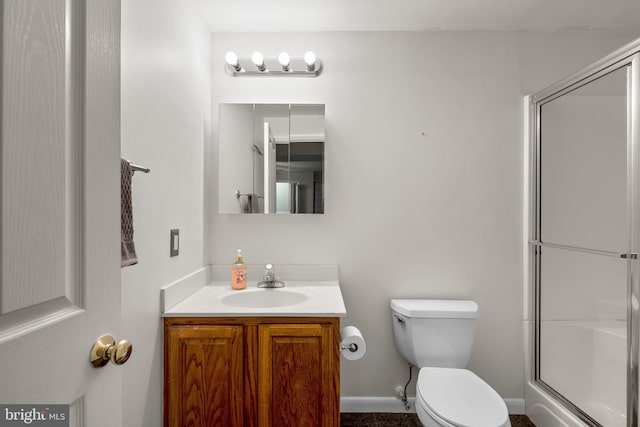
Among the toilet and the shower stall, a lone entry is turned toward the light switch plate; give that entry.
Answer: the shower stall

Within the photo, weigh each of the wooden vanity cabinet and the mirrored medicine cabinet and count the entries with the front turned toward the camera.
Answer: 2

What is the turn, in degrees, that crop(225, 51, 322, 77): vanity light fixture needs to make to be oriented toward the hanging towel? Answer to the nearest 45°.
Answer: approximately 45° to its right

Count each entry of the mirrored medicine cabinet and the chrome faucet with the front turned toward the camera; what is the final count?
2
